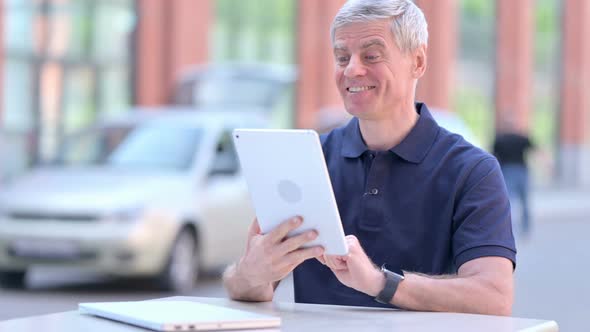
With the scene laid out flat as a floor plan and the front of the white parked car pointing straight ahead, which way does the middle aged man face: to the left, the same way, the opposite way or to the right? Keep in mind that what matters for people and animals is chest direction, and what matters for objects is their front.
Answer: the same way

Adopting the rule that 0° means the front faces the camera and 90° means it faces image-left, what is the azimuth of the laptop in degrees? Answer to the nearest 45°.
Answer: approximately 225°

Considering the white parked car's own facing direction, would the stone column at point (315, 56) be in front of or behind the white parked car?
behind

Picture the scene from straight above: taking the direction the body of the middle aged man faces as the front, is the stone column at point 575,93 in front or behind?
behind

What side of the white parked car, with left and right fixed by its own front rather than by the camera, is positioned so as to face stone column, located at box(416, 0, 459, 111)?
back

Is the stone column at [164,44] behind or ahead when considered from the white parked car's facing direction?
behind

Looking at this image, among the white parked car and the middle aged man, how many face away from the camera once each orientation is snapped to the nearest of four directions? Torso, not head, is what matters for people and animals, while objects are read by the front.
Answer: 0

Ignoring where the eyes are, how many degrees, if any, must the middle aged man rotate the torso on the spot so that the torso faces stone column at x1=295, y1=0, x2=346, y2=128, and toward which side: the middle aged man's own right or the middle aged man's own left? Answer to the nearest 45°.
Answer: approximately 135° to the middle aged man's own right

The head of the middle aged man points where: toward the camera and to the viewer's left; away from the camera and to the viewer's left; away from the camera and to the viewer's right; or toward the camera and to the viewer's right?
toward the camera and to the viewer's left

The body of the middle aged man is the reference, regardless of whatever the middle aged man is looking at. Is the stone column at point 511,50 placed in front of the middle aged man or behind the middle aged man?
behind

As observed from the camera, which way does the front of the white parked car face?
facing the viewer and to the left of the viewer

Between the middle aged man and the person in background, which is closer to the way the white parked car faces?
the middle aged man

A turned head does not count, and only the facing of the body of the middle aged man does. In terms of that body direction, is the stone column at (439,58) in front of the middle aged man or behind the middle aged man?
behind

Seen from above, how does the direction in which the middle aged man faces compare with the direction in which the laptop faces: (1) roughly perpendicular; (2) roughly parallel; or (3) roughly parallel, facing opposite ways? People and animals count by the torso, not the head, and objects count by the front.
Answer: roughly parallel, facing opposite ways
